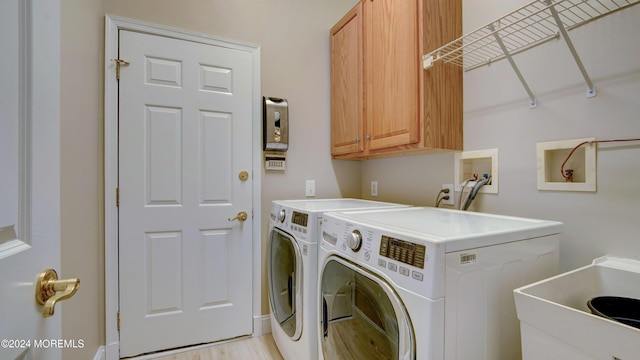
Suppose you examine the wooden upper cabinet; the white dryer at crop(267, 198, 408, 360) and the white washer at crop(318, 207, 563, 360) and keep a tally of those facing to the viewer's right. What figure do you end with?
0

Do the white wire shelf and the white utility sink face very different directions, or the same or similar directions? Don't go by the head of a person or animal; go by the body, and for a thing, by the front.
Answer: same or similar directions

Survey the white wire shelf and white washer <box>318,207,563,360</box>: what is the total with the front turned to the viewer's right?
0

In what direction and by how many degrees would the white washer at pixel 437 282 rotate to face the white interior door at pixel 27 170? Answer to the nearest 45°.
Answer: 0° — it already faces it

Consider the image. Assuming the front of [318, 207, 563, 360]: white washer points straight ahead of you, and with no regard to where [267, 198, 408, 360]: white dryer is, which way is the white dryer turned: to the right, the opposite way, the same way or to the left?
the same way

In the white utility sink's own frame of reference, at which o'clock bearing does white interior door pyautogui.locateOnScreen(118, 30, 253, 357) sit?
The white interior door is roughly at 1 o'clock from the white utility sink.

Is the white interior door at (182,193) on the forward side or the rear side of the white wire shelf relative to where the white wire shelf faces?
on the forward side

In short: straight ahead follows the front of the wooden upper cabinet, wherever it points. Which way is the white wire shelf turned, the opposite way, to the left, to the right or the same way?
the same way

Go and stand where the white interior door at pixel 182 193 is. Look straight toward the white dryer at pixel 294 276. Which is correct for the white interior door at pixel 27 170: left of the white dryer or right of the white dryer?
right

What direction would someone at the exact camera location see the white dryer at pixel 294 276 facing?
facing the viewer and to the left of the viewer

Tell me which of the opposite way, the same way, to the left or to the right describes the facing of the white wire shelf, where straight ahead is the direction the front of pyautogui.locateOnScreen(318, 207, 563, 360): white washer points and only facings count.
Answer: the same way

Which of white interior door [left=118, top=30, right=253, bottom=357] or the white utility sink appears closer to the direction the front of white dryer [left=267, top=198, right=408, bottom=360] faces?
the white interior door

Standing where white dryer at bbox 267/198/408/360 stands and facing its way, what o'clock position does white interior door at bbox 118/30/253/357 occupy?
The white interior door is roughly at 2 o'clock from the white dryer.

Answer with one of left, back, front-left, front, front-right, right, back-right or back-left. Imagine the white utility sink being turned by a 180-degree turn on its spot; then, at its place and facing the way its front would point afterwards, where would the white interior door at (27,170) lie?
back
